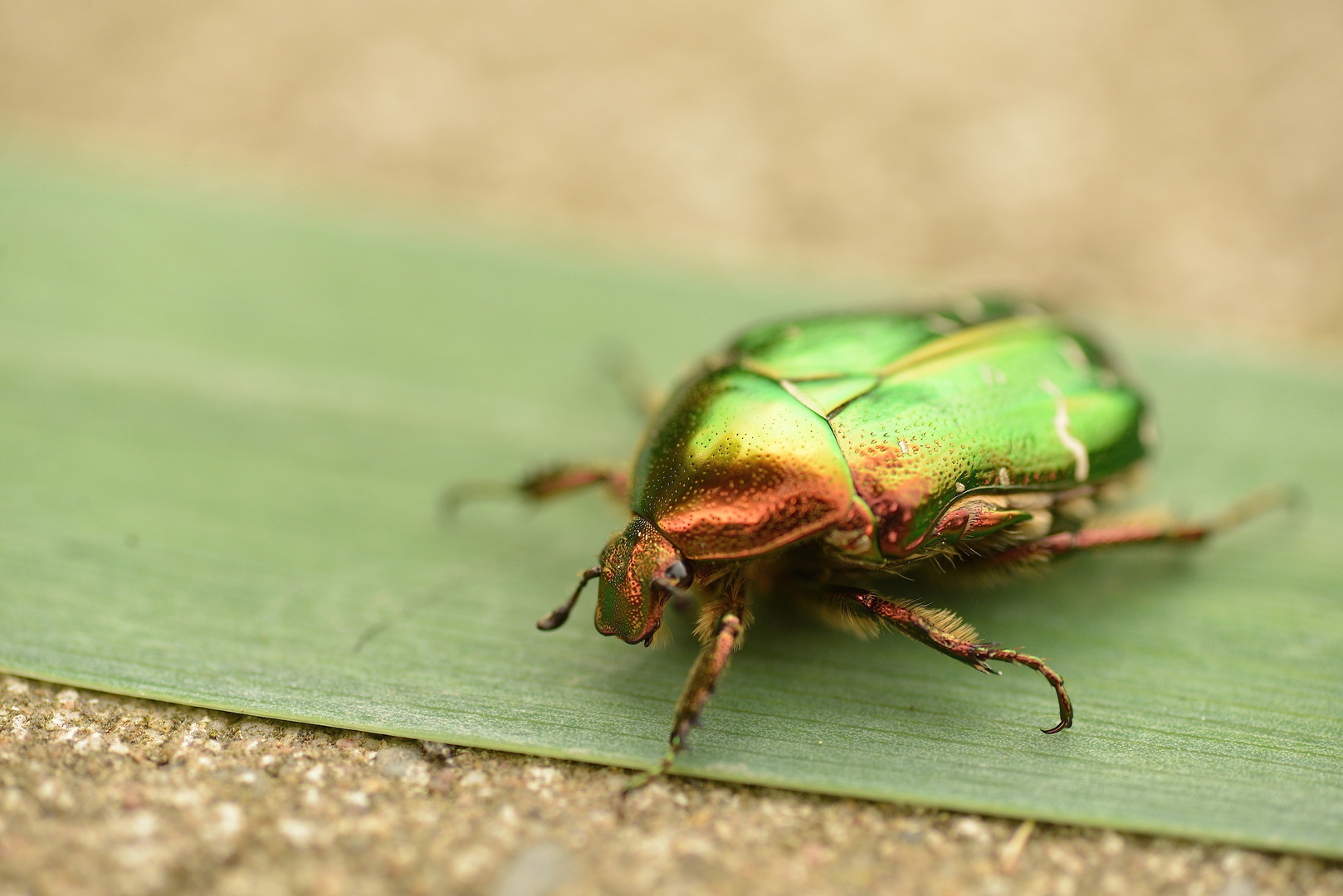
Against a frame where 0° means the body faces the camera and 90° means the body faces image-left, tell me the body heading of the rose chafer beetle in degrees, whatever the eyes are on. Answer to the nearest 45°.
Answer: approximately 45°
